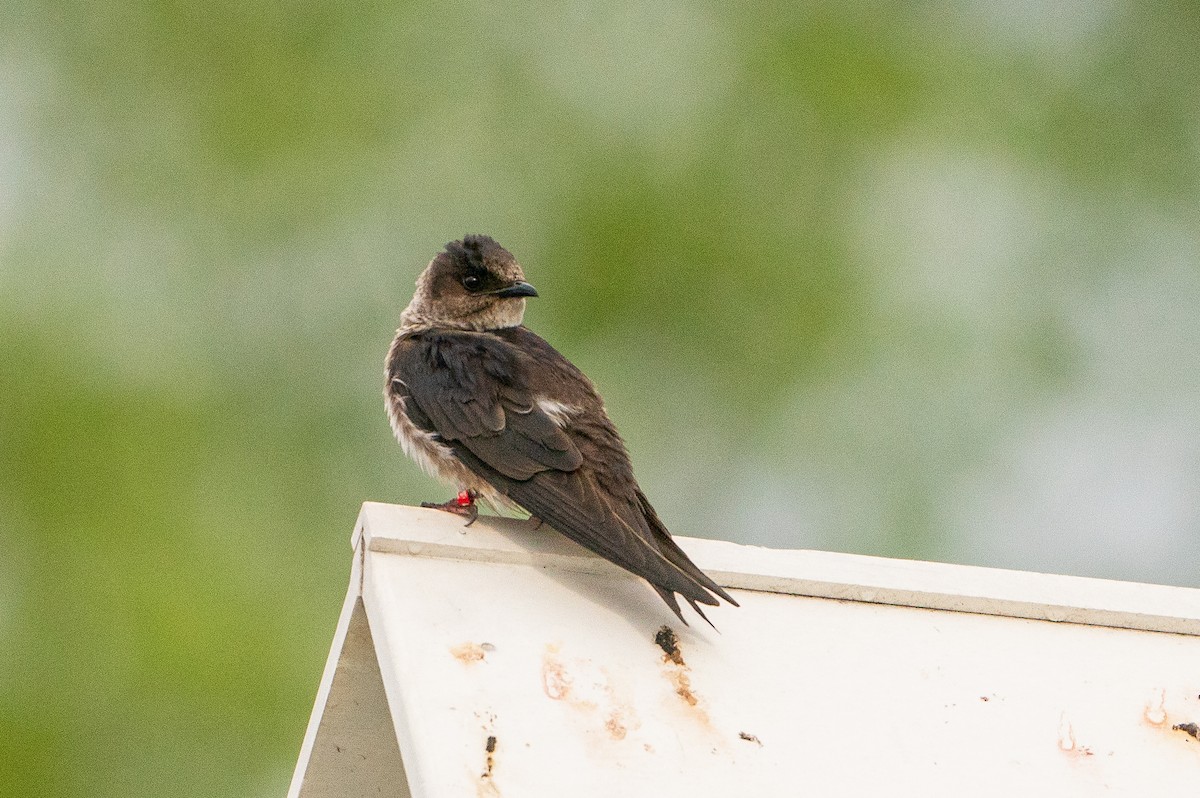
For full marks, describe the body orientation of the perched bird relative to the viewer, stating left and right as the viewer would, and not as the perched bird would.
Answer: facing away from the viewer and to the left of the viewer
